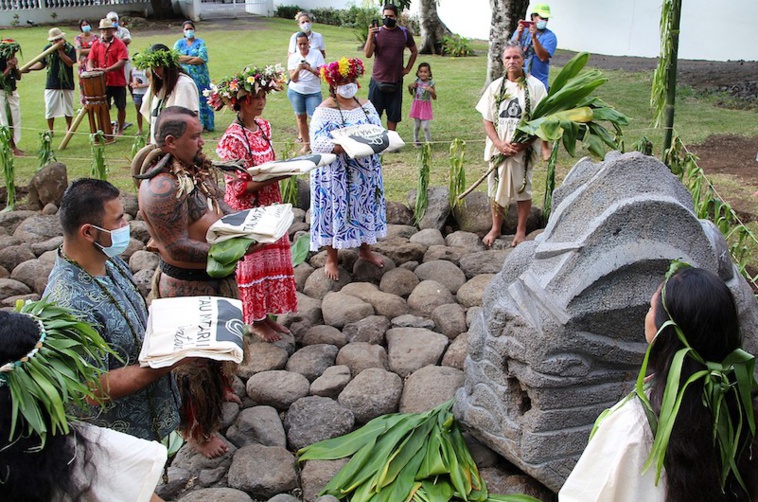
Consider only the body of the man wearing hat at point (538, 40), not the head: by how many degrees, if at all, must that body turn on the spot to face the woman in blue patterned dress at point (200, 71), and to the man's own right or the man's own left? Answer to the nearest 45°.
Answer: approximately 45° to the man's own right

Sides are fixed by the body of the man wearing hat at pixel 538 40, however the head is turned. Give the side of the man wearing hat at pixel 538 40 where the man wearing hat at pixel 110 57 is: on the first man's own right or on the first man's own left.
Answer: on the first man's own right

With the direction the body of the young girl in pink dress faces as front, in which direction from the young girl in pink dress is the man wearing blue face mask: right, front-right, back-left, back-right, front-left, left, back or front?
front

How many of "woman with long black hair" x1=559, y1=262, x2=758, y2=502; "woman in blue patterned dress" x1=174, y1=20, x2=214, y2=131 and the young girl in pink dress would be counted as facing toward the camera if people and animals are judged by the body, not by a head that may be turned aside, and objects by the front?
2

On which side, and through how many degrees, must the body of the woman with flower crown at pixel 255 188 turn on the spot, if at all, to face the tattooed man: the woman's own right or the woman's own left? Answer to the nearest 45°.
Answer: approximately 45° to the woman's own right

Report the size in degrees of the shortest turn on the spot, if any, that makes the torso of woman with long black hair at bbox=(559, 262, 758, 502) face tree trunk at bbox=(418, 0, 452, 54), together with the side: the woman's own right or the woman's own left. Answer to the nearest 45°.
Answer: approximately 45° to the woman's own right

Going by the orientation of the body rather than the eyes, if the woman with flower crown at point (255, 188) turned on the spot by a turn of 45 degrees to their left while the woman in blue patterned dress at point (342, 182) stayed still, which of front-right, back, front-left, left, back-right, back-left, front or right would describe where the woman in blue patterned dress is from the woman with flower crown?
front-left

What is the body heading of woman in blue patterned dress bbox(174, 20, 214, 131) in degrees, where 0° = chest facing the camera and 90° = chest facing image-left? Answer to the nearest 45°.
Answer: approximately 0°

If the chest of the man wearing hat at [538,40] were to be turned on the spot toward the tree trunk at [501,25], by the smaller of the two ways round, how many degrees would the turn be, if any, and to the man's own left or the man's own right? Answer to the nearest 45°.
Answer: approximately 135° to the man's own right

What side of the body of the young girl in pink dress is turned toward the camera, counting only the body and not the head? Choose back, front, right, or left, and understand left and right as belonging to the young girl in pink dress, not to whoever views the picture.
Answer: front

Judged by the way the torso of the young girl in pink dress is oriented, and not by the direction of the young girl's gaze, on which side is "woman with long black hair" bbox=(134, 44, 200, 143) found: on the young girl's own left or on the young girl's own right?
on the young girl's own right

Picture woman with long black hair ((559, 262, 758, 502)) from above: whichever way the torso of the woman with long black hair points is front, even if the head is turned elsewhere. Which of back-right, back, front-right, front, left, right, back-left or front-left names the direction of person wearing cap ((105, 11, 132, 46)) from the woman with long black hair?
front

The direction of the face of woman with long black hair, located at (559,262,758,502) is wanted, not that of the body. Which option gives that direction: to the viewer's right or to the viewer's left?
to the viewer's left

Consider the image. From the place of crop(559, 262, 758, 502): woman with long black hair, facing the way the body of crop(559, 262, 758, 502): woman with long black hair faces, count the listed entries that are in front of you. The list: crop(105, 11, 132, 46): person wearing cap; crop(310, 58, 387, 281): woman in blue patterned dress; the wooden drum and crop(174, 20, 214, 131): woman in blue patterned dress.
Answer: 4

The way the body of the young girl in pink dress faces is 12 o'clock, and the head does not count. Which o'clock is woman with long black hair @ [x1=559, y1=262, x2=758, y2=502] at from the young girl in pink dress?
The woman with long black hair is roughly at 12 o'clock from the young girl in pink dress.

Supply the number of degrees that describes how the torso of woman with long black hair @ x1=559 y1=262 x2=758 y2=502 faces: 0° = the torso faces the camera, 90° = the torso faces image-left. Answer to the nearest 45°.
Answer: approximately 135°

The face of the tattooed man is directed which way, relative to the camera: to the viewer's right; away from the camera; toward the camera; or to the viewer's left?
to the viewer's right

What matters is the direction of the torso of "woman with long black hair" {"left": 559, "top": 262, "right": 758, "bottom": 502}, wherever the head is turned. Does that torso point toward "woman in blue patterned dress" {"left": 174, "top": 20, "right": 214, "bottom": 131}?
yes
